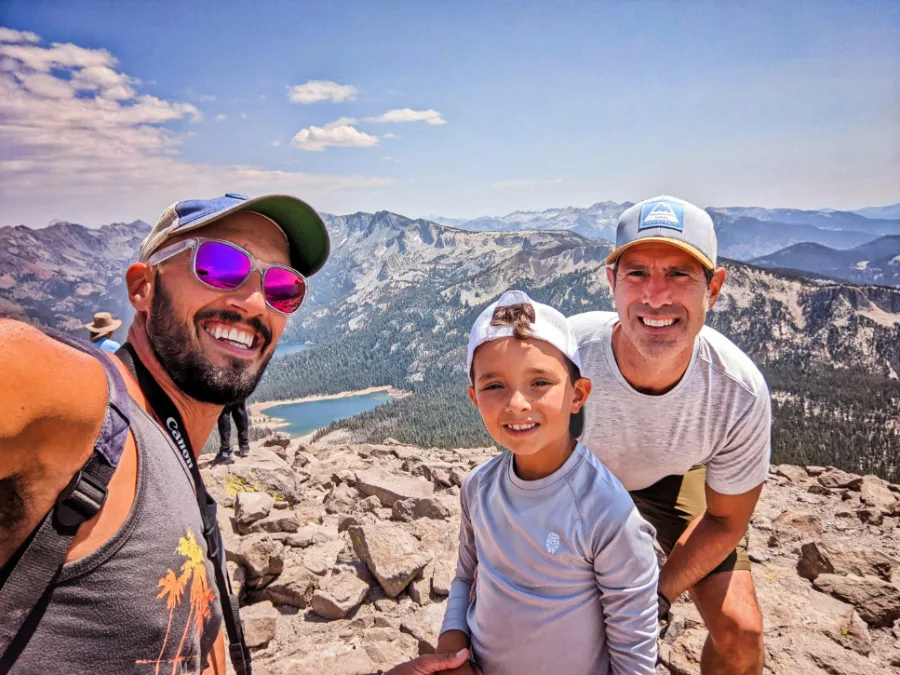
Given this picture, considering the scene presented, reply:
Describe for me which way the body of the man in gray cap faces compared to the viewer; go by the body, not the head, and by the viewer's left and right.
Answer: facing the viewer

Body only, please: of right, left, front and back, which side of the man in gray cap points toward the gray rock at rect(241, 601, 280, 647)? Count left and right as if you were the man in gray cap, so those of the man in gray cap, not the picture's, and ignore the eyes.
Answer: right

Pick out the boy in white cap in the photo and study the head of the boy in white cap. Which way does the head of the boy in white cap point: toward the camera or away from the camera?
toward the camera

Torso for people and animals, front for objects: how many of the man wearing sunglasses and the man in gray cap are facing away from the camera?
0

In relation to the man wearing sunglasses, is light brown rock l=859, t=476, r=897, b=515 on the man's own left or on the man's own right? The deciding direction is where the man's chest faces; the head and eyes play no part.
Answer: on the man's own left

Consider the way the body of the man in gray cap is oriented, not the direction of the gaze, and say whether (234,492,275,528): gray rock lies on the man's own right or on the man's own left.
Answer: on the man's own right

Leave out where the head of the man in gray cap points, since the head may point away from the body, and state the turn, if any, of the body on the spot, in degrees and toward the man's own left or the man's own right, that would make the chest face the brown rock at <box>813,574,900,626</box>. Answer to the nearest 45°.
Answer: approximately 135° to the man's own left

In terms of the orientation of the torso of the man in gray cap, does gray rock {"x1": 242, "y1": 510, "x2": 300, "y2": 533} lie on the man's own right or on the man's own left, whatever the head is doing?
on the man's own right

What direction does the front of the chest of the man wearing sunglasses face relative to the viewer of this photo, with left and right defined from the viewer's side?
facing the viewer and to the right of the viewer

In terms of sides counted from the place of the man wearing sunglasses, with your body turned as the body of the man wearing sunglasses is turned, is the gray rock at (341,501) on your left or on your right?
on your left
